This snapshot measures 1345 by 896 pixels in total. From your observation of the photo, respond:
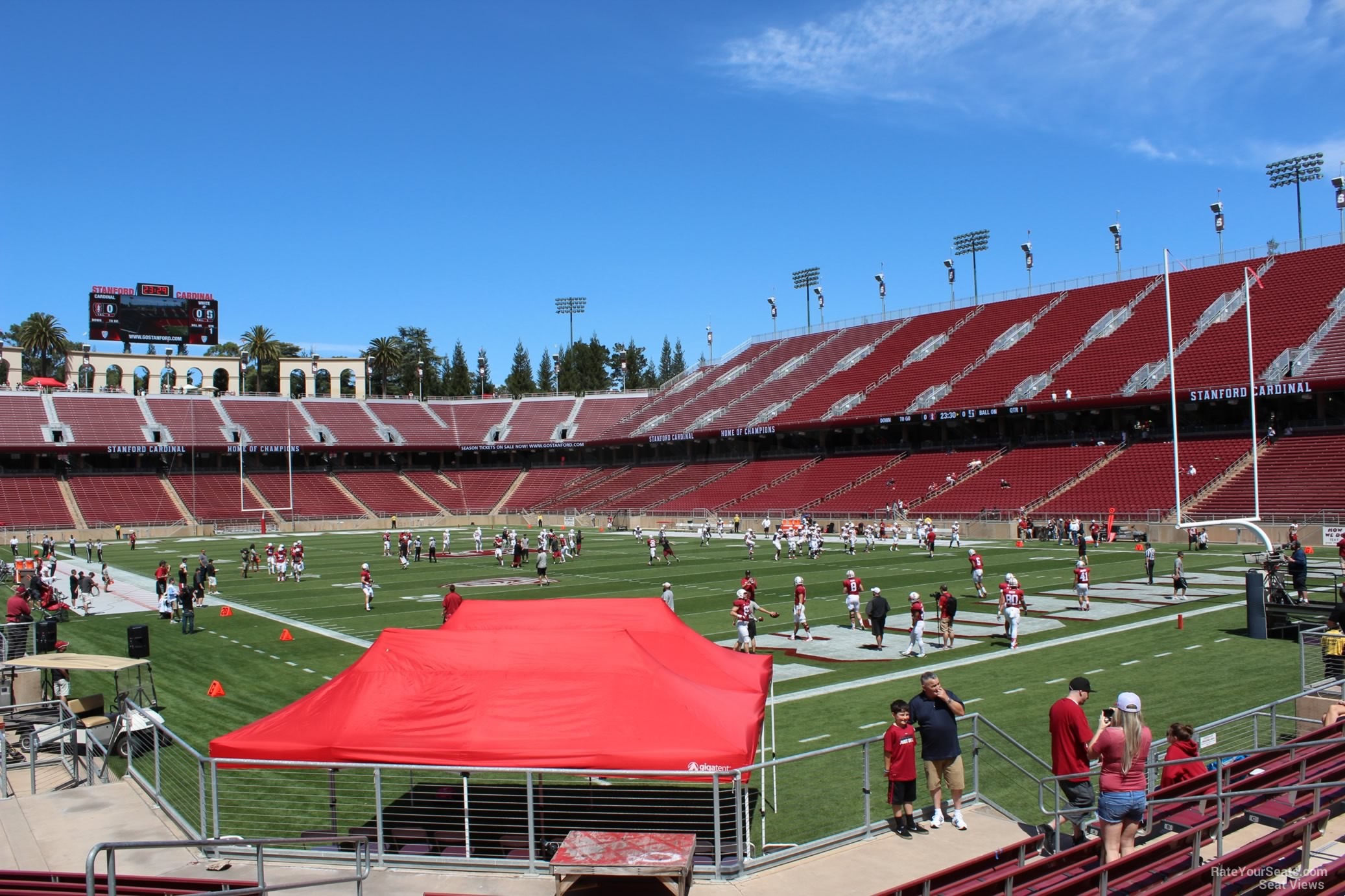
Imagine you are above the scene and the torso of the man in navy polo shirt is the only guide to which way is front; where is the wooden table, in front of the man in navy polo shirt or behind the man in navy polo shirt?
in front

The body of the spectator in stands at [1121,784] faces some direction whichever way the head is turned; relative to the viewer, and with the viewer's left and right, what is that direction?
facing away from the viewer and to the left of the viewer

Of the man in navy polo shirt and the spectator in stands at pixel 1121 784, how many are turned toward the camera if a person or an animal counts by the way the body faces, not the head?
1

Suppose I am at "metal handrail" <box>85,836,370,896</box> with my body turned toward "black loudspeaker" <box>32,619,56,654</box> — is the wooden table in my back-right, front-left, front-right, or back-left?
back-right

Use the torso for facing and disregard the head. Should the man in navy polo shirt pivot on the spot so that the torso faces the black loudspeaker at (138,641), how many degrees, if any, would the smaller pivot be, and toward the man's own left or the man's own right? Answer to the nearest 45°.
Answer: approximately 135° to the man's own right

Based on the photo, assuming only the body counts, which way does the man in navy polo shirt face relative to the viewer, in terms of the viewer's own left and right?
facing the viewer

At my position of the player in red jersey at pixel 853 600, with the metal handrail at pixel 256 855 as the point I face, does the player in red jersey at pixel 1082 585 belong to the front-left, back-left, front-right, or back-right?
back-left

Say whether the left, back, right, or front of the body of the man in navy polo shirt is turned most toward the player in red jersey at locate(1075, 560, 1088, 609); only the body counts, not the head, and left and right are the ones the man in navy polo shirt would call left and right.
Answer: back

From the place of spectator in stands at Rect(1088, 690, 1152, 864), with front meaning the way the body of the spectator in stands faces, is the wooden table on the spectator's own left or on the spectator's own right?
on the spectator's own left
